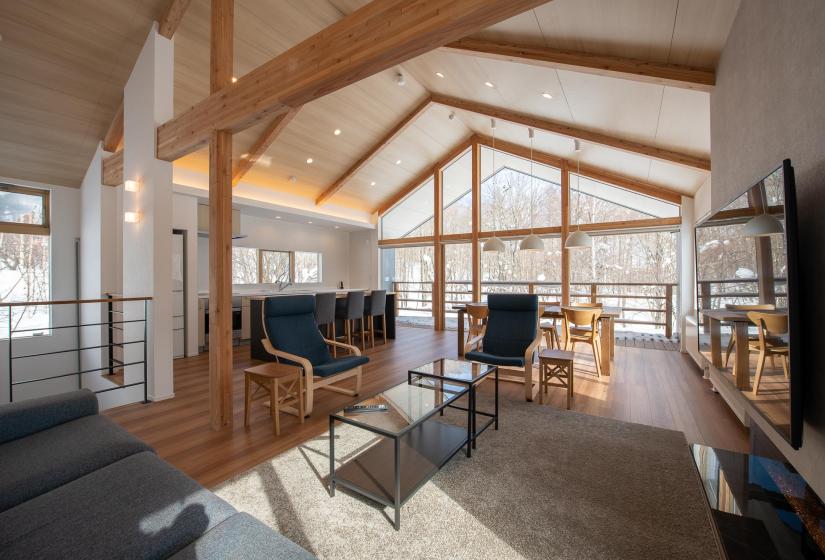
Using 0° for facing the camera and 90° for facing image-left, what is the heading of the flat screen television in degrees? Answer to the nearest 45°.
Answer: approximately 90°

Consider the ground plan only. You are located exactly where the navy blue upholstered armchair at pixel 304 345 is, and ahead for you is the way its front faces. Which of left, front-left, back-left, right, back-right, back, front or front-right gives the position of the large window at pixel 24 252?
back

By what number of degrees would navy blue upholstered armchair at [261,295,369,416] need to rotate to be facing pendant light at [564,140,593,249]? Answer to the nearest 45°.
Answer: approximately 45° to its left

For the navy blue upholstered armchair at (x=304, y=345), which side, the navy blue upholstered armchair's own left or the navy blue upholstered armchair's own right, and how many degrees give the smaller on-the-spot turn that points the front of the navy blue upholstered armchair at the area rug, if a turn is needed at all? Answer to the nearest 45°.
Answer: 0° — it already faces it

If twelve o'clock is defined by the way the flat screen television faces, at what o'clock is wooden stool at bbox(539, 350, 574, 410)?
The wooden stool is roughly at 1 o'clock from the flat screen television.

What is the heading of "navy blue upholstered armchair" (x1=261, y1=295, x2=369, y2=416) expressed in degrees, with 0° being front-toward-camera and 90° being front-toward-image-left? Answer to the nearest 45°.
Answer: approximately 315°

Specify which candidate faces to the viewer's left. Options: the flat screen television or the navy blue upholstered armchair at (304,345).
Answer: the flat screen television

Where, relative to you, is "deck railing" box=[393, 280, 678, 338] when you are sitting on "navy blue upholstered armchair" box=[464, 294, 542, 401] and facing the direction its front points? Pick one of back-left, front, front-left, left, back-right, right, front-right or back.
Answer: back

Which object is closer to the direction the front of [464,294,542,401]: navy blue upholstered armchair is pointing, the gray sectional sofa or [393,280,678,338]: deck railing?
the gray sectional sofa

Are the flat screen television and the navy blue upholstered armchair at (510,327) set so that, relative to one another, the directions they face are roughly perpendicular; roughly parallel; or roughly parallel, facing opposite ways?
roughly perpendicular

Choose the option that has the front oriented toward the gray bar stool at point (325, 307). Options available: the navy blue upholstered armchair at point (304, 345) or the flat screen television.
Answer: the flat screen television

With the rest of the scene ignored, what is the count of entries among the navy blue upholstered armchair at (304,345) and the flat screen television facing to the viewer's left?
1

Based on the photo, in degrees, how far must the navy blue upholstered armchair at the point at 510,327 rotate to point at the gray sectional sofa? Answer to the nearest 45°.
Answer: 0° — it already faces it

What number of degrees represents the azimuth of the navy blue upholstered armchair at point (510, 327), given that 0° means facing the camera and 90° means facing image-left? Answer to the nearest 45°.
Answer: approximately 45°
